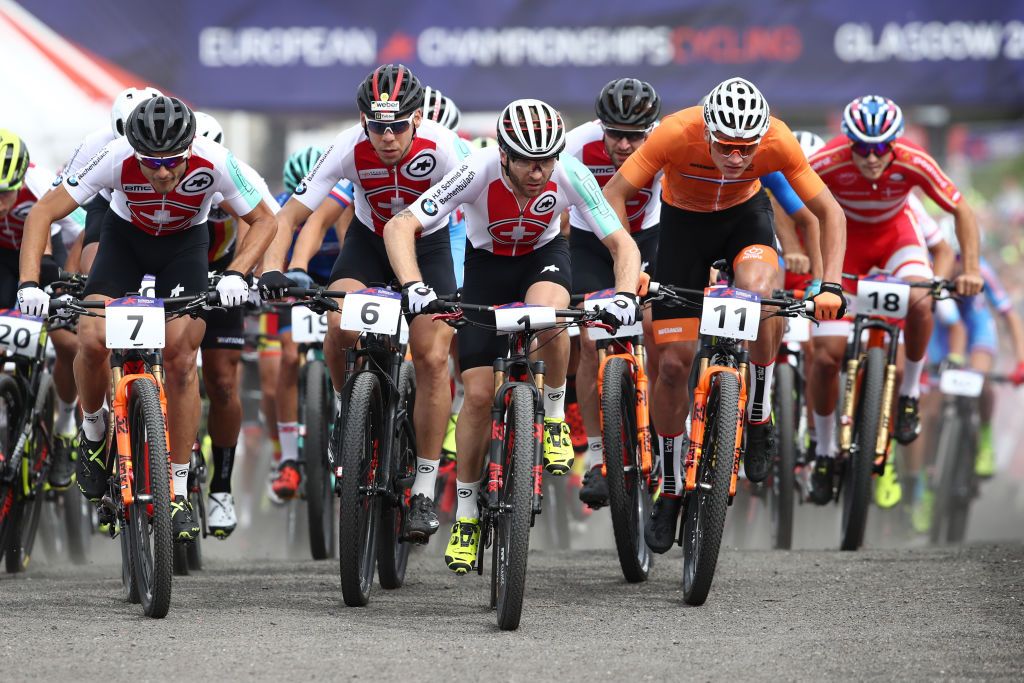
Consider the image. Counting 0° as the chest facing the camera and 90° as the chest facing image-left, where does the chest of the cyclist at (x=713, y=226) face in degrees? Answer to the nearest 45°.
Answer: approximately 0°

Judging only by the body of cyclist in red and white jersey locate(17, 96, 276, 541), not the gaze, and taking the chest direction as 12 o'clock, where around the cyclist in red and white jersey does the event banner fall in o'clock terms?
The event banner is roughly at 7 o'clock from the cyclist in red and white jersey.

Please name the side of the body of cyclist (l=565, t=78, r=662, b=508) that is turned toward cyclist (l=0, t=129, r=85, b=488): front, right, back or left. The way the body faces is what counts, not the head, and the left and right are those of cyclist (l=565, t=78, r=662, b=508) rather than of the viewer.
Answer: right

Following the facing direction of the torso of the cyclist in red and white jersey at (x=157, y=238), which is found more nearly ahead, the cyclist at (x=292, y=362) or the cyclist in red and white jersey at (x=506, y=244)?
the cyclist in red and white jersey

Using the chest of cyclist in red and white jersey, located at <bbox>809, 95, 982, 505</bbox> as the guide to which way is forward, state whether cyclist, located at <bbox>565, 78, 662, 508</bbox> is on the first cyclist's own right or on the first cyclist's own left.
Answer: on the first cyclist's own right

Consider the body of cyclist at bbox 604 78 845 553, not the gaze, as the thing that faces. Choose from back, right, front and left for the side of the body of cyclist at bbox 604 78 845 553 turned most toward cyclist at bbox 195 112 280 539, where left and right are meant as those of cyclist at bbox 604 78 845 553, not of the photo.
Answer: right

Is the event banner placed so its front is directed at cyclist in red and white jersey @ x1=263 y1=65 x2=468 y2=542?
yes

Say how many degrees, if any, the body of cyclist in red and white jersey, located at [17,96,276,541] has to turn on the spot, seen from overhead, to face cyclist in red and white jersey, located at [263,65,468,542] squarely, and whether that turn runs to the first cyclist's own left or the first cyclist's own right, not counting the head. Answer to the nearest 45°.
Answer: approximately 90° to the first cyclist's own left
